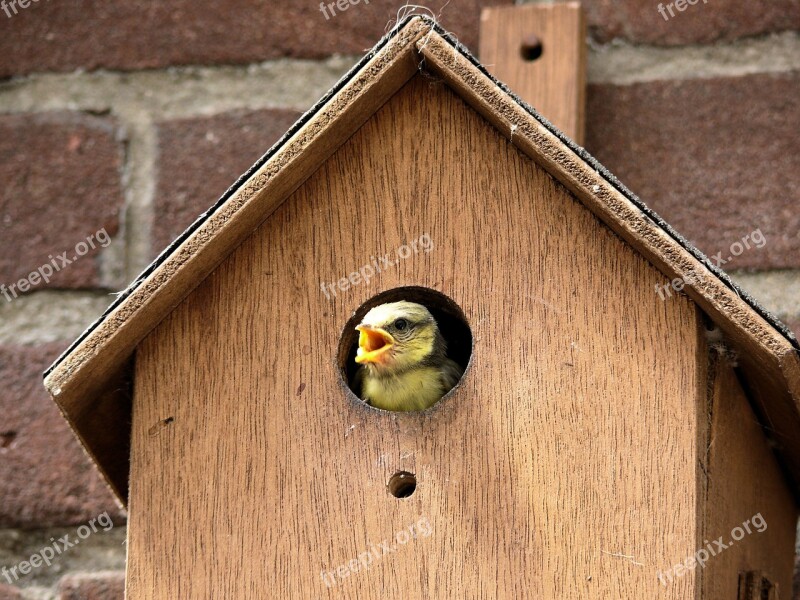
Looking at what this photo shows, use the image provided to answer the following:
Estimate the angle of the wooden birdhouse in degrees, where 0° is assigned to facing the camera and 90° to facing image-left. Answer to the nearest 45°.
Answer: approximately 0°

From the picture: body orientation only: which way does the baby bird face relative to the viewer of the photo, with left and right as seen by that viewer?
facing the viewer and to the left of the viewer
